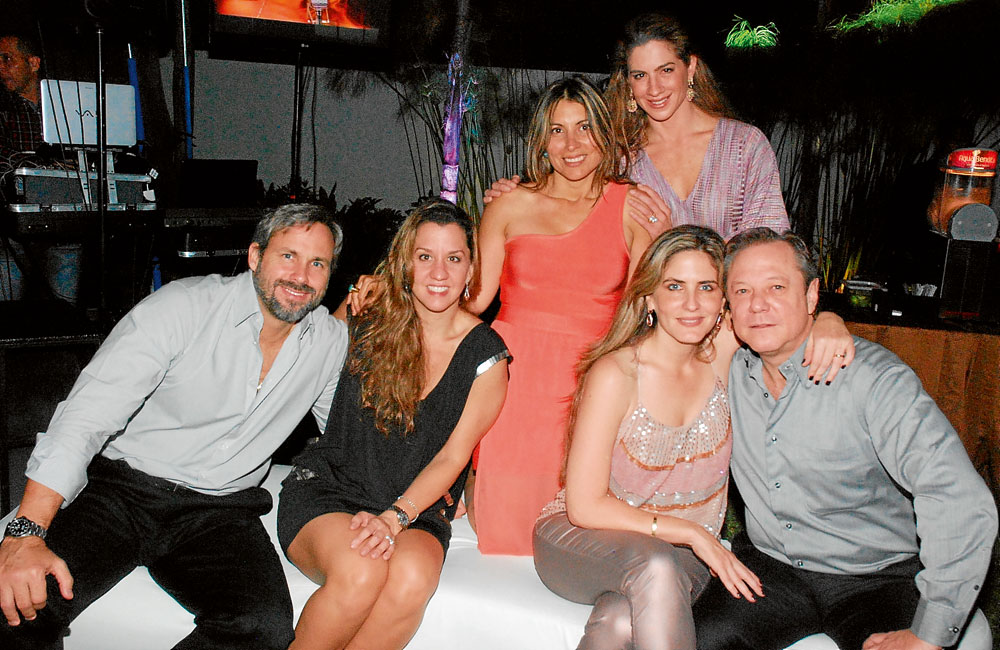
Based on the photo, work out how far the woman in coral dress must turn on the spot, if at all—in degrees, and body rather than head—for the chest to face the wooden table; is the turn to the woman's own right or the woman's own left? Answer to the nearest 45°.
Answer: approximately 90° to the woman's own left

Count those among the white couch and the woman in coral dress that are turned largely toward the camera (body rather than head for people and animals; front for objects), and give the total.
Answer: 2

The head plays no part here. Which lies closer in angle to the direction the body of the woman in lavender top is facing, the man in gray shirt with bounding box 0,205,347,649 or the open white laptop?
the man in gray shirt

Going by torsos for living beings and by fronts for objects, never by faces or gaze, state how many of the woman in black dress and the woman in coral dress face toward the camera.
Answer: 2

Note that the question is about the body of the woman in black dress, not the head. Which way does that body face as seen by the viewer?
toward the camera

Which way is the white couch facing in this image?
toward the camera

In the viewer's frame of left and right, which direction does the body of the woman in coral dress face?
facing the viewer

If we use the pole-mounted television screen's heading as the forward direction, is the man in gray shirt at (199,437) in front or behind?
in front
